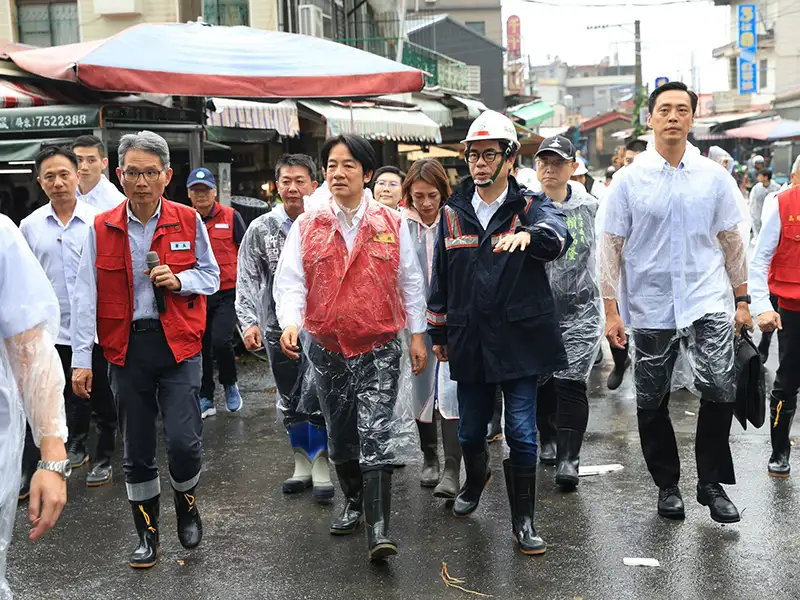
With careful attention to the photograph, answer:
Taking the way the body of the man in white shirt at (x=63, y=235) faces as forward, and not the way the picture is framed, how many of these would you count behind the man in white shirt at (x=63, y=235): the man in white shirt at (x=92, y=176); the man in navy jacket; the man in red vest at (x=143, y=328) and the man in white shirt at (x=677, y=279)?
1

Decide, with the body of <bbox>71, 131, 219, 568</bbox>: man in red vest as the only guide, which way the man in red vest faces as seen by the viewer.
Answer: toward the camera

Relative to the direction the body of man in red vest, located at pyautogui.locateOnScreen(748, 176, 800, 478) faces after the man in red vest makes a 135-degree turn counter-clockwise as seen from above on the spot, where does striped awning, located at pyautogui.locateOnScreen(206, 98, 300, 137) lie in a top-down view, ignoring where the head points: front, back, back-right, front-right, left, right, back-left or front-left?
left

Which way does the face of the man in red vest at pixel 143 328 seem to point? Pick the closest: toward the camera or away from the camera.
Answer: toward the camera

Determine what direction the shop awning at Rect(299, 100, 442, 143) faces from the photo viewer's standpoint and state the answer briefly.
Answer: facing the viewer and to the right of the viewer

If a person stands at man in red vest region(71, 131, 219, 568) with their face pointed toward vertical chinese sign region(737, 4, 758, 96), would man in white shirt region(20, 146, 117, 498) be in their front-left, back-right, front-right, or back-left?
front-left

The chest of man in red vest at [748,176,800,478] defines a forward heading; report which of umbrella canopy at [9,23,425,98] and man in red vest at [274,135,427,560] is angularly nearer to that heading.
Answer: the man in red vest

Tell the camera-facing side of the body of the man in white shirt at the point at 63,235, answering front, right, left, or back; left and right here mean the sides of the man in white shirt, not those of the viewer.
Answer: front

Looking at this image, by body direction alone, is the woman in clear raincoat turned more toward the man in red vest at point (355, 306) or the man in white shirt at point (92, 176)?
the man in red vest

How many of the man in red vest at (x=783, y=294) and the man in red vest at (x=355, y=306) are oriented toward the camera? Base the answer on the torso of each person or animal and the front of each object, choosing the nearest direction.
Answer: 2

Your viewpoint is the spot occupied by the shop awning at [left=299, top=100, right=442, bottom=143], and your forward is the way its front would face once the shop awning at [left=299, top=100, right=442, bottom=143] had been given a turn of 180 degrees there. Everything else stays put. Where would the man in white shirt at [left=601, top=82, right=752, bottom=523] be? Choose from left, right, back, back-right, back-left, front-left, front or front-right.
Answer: back-left

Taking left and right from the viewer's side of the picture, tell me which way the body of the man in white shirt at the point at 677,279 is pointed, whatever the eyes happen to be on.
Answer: facing the viewer

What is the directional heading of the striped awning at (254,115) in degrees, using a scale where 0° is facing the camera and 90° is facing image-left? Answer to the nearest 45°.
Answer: approximately 315°

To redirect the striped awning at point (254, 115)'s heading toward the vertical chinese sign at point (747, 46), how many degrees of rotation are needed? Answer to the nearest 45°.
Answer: approximately 90° to its left

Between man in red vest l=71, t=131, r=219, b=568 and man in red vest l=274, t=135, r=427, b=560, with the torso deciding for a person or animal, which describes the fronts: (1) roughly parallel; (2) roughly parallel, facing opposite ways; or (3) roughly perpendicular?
roughly parallel

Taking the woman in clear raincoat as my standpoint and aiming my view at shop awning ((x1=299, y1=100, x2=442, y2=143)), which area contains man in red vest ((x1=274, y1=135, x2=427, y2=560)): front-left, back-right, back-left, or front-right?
back-left
